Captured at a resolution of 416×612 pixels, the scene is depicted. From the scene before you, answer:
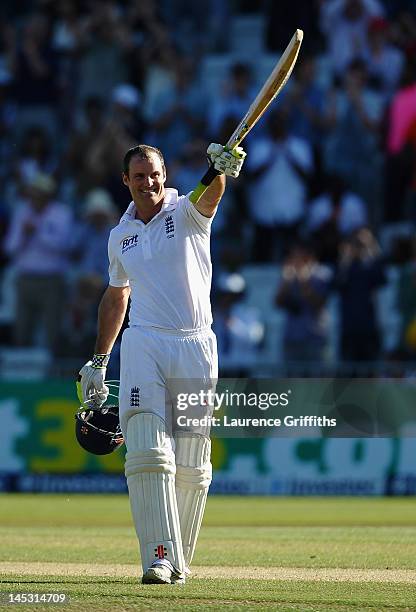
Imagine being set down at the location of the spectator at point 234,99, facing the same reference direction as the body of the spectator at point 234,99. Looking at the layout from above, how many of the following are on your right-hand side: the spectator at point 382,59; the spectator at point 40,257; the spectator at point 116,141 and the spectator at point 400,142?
2

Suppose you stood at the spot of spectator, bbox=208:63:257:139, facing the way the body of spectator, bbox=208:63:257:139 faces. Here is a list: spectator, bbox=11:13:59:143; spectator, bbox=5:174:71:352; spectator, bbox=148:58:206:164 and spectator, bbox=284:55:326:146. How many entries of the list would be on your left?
1

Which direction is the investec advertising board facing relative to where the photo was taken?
toward the camera

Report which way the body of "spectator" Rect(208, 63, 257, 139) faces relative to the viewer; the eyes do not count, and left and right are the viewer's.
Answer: facing the viewer

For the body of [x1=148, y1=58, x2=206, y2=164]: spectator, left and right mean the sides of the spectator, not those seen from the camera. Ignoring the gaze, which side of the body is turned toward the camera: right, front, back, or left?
front

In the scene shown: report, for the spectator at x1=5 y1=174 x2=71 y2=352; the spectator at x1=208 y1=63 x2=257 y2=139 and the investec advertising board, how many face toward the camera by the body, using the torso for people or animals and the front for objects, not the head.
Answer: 3

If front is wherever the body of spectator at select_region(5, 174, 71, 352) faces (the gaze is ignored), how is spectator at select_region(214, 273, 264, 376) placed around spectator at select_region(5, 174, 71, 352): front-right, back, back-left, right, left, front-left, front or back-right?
front-left
